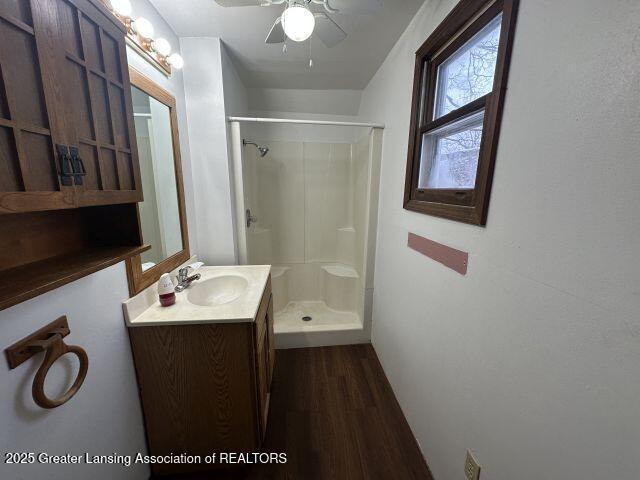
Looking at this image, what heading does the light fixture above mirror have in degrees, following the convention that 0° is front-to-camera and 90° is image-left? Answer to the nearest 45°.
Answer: approximately 270°

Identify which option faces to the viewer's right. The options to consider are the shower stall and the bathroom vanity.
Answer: the bathroom vanity

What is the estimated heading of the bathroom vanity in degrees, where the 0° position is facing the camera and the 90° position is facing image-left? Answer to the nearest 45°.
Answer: approximately 270°

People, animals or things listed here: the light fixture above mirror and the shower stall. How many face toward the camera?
1

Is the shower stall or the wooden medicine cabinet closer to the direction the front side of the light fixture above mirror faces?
the shower stall
